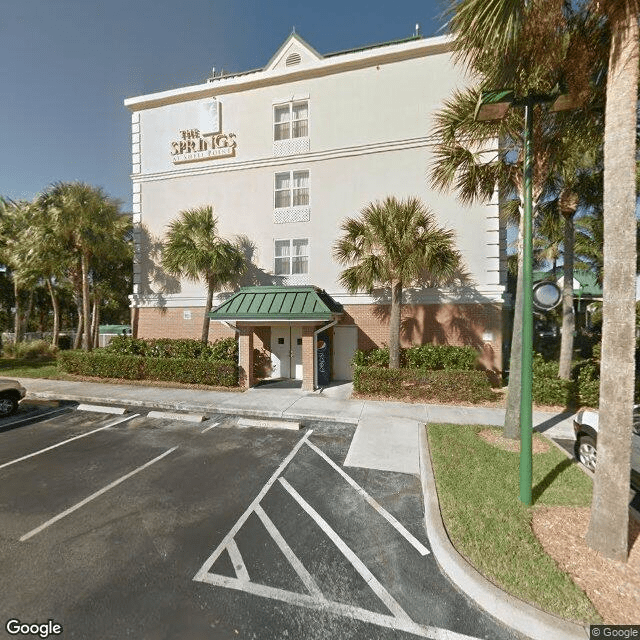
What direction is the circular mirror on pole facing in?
toward the camera

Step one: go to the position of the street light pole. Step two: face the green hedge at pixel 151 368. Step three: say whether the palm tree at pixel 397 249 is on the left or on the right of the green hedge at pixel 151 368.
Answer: right

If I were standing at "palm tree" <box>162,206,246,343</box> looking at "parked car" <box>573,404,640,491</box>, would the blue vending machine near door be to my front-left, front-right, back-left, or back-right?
front-left

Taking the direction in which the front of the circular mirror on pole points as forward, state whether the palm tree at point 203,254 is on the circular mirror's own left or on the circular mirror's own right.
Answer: on the circular mirror's own right

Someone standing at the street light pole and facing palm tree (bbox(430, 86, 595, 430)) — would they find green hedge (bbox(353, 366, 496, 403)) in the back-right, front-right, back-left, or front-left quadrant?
front-left
